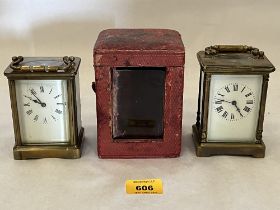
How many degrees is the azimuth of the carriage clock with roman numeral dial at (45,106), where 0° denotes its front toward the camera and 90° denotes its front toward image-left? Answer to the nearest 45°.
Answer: approximately 0°

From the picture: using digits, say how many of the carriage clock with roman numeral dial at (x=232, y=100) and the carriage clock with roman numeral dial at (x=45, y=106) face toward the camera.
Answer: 2

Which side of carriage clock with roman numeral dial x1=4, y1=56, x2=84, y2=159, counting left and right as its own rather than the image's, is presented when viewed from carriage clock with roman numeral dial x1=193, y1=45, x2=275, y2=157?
left

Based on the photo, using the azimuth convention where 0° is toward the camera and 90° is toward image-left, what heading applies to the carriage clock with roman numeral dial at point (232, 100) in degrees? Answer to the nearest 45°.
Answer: approximately 0°

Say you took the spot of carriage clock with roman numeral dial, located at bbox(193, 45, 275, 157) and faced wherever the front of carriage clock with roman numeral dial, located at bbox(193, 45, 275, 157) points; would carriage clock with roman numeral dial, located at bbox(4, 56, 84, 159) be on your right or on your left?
on your right
